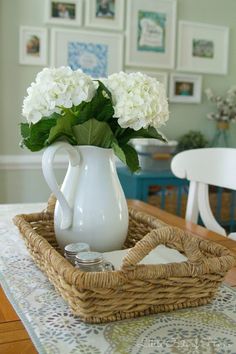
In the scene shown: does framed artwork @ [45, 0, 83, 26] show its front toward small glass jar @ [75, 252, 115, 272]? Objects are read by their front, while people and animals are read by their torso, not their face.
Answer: yes

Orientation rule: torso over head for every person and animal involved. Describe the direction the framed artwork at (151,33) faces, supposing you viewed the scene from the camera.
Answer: facing the viewer

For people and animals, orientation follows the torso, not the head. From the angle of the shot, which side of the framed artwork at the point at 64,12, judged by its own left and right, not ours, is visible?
front

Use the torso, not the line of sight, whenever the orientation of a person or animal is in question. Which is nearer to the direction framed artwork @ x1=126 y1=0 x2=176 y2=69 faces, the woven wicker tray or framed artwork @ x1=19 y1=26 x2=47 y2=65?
the woven wicker tray

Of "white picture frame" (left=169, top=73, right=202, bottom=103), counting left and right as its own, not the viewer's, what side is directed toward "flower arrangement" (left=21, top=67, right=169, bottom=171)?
front

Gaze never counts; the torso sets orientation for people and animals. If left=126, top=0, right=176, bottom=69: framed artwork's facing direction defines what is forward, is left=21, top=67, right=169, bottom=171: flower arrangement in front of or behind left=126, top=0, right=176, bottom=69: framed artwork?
in front

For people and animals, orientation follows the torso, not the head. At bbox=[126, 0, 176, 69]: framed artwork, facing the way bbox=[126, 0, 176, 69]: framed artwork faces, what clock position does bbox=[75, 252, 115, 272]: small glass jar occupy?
The small glass jar is roughly at 12 o'clock from the framed artwork.

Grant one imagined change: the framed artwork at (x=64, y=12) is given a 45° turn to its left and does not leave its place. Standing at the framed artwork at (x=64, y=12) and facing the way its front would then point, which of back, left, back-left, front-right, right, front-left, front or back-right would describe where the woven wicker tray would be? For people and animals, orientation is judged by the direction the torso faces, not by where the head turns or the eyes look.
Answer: front-right

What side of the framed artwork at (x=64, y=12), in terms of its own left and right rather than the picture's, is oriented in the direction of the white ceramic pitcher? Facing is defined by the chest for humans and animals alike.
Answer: front

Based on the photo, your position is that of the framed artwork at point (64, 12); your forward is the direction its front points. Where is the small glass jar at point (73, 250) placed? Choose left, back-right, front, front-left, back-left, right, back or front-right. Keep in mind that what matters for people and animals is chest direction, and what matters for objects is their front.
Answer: front
